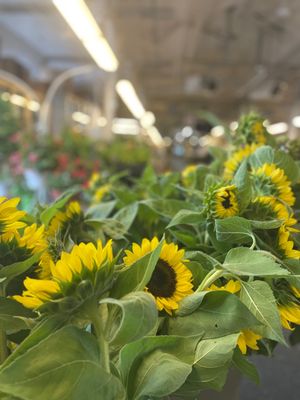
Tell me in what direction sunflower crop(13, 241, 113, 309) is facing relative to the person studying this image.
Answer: facing away from the viewer and to the left of the viewer

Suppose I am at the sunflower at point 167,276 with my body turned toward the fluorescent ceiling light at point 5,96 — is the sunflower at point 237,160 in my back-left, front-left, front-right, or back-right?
front-right
